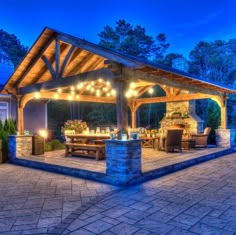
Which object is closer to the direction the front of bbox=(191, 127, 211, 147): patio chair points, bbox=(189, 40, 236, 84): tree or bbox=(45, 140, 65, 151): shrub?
the shrub

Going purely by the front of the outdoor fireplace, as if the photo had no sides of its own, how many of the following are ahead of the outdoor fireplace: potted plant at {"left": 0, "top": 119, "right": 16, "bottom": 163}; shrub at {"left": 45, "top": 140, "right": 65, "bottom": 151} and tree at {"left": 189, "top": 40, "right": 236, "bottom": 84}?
2

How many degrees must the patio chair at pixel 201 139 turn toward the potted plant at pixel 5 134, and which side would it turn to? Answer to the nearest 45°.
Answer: approximately 45° to its left

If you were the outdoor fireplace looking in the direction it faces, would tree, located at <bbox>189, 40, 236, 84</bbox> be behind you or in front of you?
behind

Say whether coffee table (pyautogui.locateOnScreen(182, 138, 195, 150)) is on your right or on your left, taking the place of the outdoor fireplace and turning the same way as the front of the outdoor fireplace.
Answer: on your left

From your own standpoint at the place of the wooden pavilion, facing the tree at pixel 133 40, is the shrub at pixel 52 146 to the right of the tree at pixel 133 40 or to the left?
left

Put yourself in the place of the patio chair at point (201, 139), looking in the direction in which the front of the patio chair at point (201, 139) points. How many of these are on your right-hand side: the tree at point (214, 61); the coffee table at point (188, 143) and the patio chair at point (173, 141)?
1

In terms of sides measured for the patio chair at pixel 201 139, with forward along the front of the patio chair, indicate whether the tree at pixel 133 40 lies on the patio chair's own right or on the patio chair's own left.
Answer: on the patio chair's own right

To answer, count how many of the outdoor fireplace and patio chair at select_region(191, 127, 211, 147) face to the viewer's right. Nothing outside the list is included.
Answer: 0

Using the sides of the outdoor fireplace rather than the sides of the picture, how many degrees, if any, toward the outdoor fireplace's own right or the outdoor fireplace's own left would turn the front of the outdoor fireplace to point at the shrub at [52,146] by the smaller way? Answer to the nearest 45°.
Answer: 0° — it already faces it

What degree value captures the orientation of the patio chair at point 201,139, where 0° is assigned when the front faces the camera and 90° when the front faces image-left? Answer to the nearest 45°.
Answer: approximately 90°

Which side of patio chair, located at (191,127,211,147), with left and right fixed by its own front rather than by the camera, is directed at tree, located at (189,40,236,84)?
right
